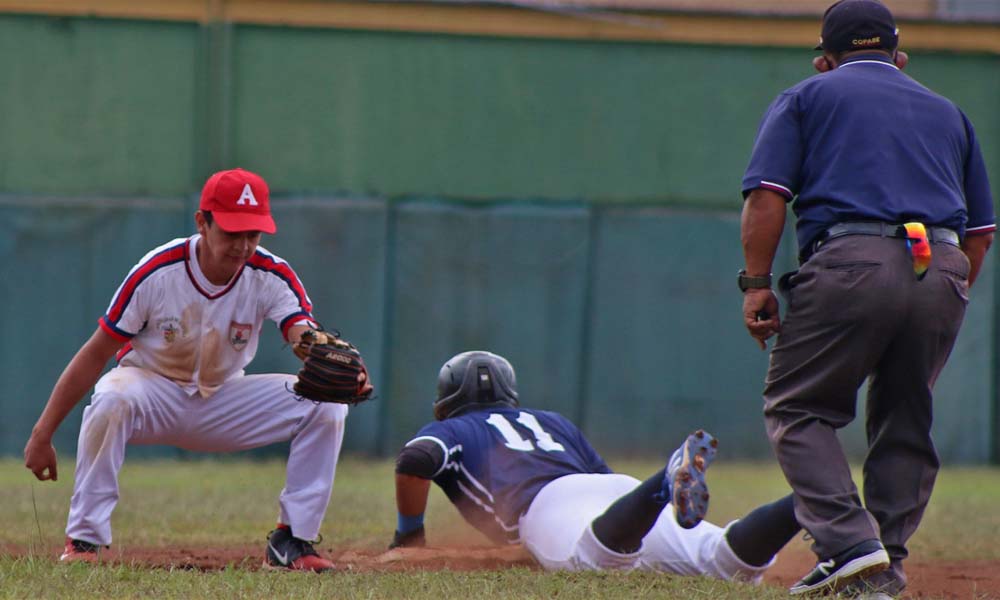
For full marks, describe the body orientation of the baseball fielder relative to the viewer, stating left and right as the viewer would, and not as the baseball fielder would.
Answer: facing the viewer

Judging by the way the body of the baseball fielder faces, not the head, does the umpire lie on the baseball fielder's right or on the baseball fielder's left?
on the baseball fielder's left
